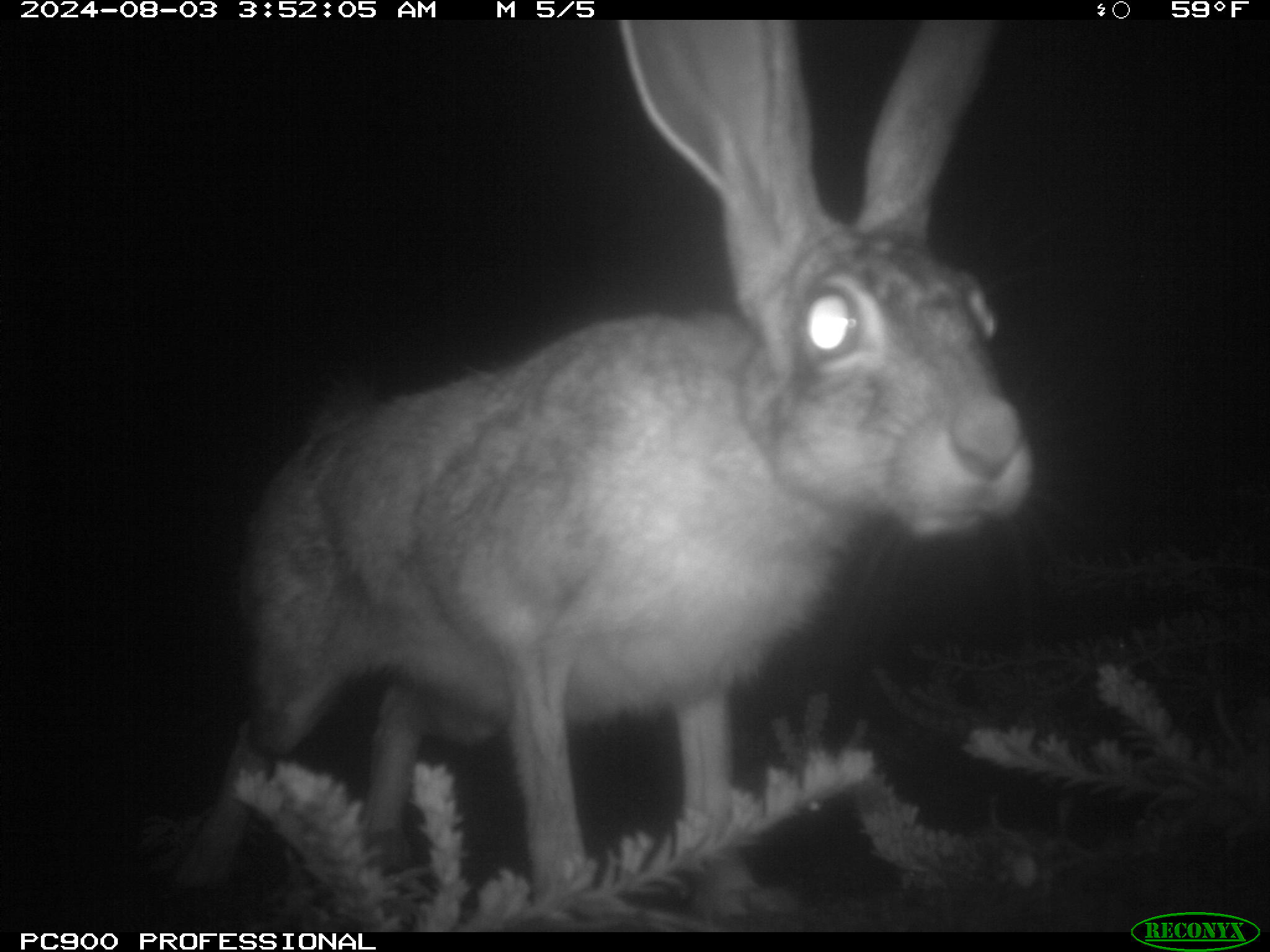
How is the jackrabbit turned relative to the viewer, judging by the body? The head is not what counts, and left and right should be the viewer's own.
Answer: facing the viewer and to the right of the viewer
